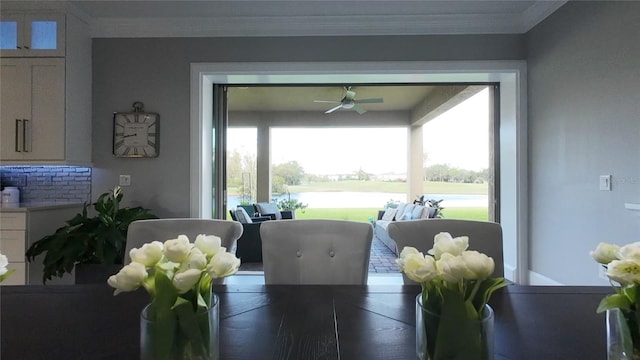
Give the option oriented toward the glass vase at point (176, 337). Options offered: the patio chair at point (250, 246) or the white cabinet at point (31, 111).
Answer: the white cabinet

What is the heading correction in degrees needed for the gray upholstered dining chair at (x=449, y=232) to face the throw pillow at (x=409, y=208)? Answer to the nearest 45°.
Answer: approximately 180°

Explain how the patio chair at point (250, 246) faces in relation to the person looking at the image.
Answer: facing to the right of the viewer

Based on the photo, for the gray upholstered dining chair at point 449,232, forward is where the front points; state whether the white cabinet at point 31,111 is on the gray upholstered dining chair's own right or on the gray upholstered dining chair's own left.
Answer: on the gray upholstered dining chair's own right

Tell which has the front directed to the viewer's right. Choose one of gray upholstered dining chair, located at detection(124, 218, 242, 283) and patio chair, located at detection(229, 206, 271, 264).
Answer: the patio chair

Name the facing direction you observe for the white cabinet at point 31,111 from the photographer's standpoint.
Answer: facing the viewer

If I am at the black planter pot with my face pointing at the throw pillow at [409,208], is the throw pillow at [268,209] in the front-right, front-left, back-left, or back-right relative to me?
front-left

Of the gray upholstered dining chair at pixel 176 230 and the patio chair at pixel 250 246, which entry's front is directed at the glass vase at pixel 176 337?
the gray upholstered dining chair

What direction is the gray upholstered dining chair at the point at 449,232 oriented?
toward the camera

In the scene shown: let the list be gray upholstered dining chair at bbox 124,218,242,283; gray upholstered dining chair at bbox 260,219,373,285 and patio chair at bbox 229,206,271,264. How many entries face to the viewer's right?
1

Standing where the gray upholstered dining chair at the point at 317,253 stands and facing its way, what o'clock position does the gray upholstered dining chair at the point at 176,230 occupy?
the gray upholstered dining chair at the point at 176,230 is roughly at 3 o'clock from the gray upholstered dining chair at the point at 317,253.

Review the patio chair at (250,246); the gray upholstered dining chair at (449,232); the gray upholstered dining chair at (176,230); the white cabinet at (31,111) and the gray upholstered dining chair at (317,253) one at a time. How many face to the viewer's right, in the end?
1

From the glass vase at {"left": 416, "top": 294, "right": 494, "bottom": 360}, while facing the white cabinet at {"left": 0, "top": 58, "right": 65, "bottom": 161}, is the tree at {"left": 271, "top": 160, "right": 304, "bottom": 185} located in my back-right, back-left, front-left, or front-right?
front-right

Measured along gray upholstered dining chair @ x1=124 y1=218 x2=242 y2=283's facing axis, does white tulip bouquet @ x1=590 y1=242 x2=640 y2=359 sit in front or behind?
in front

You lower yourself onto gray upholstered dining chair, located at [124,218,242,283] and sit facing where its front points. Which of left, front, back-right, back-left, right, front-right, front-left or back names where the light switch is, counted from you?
left

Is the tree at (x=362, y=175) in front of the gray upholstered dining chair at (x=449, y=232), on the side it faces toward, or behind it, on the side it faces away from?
behind

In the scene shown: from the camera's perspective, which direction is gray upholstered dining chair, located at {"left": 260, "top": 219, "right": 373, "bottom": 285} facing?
toward the camera
